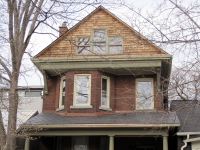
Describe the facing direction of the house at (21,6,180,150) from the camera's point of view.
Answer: facing the viewer
